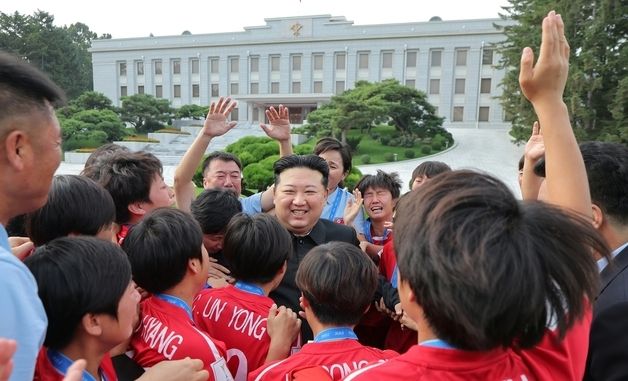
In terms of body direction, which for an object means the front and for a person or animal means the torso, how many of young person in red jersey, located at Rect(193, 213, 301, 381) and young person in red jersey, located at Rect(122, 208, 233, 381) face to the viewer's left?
0

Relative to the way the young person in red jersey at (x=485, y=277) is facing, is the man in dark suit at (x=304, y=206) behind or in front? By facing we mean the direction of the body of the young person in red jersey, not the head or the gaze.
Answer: in front

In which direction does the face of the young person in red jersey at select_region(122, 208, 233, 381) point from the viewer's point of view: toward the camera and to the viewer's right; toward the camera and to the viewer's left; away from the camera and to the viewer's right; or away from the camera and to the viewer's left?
away from the camera and to the viewer's right

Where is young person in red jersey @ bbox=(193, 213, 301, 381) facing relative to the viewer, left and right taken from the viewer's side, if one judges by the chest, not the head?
facing away from the viewer and to the right of the viewer

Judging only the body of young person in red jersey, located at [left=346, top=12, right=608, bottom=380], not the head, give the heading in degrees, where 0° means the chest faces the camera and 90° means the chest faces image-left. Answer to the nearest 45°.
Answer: approximately 135°

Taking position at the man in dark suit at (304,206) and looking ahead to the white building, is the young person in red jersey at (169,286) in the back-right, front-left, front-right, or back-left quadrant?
back-left

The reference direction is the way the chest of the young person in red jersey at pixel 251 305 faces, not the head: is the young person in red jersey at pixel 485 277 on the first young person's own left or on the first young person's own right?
on the first young person's own right

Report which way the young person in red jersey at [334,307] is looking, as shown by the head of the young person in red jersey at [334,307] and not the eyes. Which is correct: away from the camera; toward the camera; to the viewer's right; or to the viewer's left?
away from the camera

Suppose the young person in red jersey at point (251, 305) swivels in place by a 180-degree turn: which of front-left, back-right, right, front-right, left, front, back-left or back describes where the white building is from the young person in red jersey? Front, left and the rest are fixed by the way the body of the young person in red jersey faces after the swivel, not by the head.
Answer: back-right
